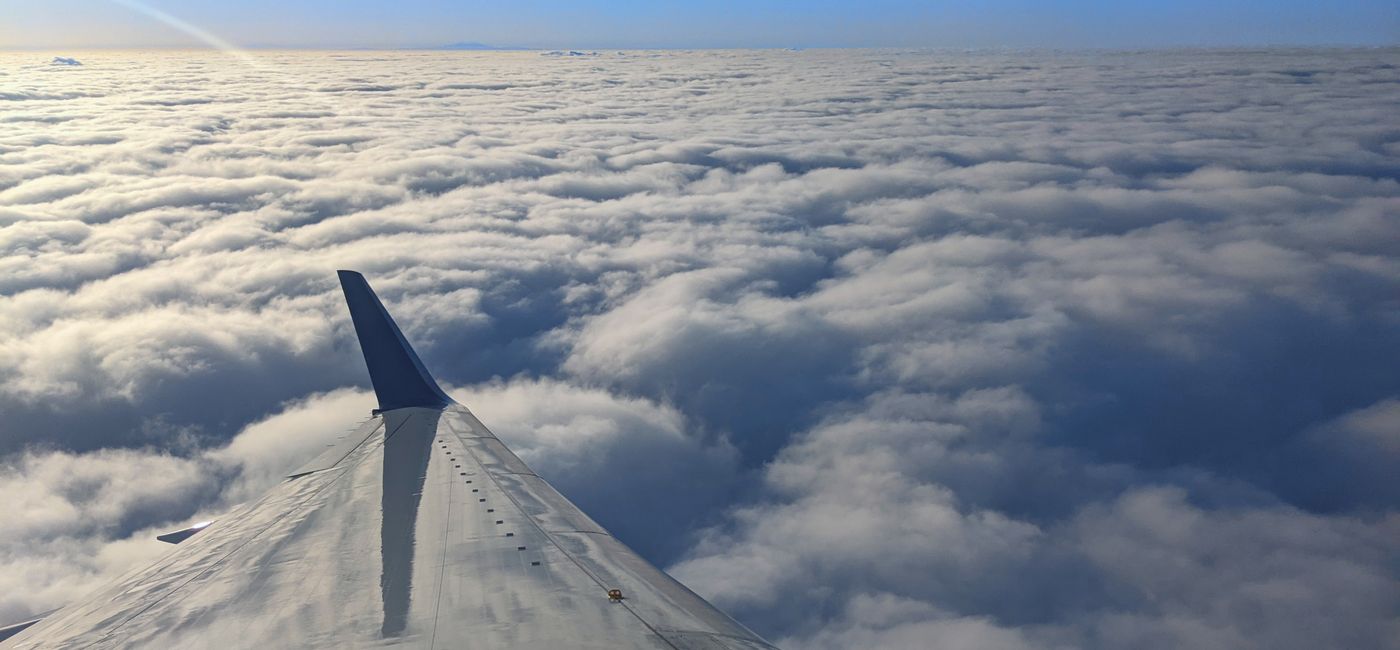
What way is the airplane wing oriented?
to the viewer's right
